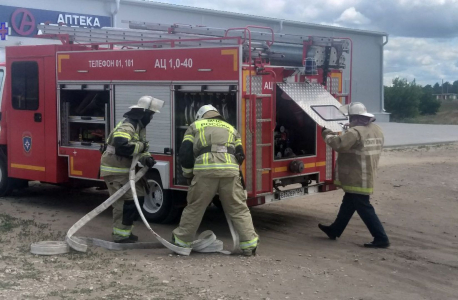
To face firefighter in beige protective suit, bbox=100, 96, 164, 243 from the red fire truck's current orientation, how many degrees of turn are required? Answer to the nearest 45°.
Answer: approximately 90° to its left

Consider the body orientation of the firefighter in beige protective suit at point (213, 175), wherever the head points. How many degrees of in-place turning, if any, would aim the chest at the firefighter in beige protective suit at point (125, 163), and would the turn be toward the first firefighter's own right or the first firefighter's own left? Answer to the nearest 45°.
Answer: approximately 45° to the first firefighter's own left

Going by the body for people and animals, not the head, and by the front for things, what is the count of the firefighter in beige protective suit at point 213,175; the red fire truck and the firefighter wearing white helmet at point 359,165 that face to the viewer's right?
0

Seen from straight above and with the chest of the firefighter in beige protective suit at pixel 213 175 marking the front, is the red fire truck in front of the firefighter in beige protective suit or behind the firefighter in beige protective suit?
in front

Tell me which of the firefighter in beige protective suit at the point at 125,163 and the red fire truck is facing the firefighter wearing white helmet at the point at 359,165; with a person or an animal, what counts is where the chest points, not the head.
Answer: the firefighter in beige protective suit

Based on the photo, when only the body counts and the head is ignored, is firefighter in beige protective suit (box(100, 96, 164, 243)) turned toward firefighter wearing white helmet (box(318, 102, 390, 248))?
yes

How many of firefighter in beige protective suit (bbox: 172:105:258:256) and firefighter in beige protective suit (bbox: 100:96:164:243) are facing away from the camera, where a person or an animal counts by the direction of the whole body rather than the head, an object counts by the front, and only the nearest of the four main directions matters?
1

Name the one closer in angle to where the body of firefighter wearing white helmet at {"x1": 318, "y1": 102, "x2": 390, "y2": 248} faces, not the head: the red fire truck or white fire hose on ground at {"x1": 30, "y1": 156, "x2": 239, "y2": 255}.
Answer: the red fire truck

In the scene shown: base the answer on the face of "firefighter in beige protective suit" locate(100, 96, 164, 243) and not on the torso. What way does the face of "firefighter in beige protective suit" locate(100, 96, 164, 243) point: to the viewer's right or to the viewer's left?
to the viewer's right

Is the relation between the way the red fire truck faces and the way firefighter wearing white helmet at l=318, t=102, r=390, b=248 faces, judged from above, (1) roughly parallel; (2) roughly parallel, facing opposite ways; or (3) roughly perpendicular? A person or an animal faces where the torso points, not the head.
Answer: roughly parallel

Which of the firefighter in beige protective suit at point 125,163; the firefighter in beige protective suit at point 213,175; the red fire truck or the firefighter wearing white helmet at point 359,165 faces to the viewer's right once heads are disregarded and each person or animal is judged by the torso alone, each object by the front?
the firefighter in beige protective suit at point 125,163

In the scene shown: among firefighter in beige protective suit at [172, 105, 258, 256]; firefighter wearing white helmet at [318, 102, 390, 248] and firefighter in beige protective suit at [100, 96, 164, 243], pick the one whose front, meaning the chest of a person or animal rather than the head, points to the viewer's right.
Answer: firefighter in beige protective suit at [100, 96, 164, 243]

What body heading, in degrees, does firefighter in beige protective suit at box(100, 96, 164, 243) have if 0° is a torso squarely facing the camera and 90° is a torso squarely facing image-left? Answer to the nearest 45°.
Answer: approximately 270°

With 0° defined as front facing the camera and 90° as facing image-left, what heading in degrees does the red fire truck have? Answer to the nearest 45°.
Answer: approximately 135°

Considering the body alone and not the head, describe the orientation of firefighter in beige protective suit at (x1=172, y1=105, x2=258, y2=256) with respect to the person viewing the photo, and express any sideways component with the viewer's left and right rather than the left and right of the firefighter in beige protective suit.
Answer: facing away from the viewer

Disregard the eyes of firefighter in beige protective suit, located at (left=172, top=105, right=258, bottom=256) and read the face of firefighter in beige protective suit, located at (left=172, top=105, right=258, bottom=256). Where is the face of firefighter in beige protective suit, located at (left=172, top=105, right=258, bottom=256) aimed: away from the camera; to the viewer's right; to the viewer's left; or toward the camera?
away from the camera
